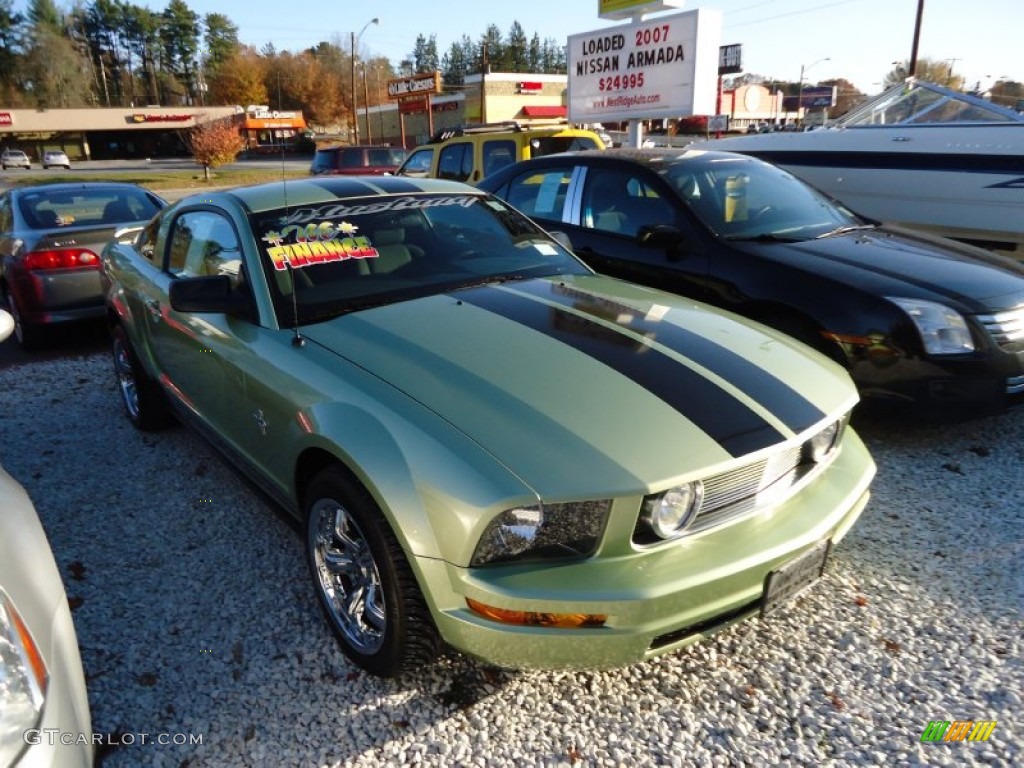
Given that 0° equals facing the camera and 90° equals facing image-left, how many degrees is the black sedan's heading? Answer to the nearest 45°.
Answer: approximately 315°

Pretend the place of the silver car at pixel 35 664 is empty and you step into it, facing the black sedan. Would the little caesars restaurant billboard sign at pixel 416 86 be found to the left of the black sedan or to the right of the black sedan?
left

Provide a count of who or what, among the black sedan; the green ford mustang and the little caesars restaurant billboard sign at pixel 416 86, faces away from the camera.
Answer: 0

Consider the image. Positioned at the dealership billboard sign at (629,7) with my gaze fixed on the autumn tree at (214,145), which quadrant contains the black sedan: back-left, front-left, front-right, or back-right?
back-left

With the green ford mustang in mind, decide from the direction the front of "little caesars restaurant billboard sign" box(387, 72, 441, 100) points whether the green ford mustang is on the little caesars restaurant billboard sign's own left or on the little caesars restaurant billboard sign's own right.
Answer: on the little caesars restaurant billboard sign's own left

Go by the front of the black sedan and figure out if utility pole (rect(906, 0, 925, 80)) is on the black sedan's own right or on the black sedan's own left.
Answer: on the black sedan's own left

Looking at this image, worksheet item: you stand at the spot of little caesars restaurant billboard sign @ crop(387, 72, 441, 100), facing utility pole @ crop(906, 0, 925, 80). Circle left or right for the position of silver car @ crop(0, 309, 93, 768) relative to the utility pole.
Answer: right

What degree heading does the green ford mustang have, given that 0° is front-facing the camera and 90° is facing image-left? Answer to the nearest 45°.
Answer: approximately 315°

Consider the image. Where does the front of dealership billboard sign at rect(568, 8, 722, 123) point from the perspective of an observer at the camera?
facing the viewer and to the left of the viewer

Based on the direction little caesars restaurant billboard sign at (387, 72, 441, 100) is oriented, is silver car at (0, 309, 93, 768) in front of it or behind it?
in front

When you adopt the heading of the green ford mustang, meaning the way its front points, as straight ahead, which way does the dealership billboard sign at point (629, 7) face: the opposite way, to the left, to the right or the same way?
to the right

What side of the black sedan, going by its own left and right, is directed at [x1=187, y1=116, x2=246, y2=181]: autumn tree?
back

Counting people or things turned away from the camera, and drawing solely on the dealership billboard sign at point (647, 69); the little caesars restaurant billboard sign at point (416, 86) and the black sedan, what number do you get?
0
